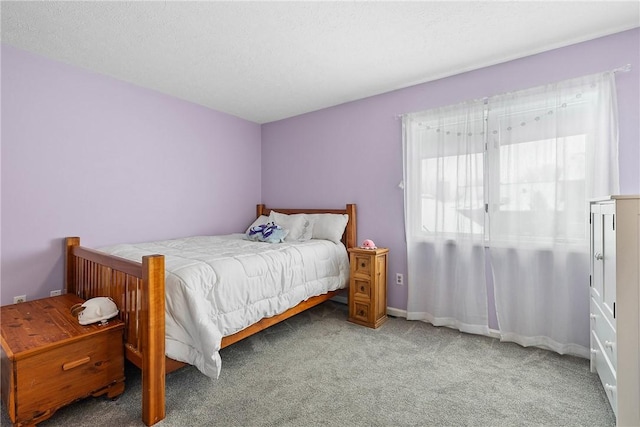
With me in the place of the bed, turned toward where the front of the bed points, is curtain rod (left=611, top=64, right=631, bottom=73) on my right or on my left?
on my left

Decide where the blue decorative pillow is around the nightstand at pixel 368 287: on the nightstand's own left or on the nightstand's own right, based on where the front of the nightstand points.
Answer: on the nightstand's own right

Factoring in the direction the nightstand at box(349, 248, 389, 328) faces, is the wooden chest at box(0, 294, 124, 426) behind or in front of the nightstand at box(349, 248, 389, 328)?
in front

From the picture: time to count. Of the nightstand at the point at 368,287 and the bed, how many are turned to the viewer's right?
0

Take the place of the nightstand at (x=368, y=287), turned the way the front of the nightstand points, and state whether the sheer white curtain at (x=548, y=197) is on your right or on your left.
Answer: on your left

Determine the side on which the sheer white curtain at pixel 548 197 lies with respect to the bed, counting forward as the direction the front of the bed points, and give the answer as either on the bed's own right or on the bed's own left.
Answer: on the bed's own left

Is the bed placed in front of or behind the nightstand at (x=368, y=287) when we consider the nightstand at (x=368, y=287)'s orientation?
in front

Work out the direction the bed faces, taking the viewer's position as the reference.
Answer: facing the viewer and to the left of the viewer
